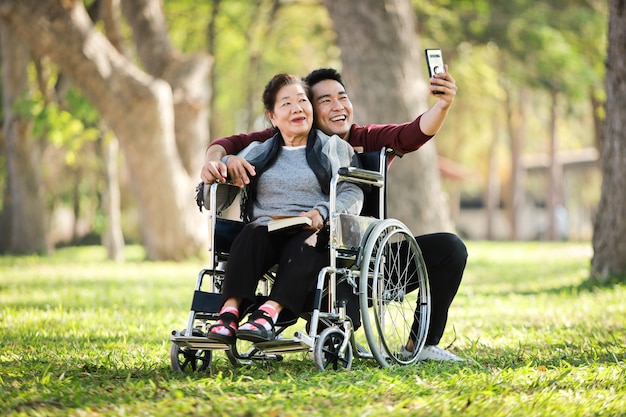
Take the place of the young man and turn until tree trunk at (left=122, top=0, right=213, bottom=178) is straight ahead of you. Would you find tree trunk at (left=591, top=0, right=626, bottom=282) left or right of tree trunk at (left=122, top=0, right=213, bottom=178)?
right

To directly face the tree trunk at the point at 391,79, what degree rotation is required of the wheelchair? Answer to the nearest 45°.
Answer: approximately 135° to its right

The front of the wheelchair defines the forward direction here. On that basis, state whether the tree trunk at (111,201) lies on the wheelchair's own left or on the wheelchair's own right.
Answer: on the wheelchair's own right

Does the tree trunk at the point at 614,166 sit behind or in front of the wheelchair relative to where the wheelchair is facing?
behind

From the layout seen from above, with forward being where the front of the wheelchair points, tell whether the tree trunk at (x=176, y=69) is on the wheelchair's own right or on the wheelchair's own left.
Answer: on the wheelchair's own right

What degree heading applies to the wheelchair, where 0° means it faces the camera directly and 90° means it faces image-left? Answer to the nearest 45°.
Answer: approximately 45°

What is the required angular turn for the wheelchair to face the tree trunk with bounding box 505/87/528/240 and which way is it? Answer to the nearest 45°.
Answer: approximately 135° to its right

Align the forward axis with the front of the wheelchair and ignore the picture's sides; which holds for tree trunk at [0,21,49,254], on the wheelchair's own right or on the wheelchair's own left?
on the wheelchair's own right

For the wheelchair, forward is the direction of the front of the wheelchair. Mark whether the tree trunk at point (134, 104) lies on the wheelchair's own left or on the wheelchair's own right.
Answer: on the wheelchair's own right

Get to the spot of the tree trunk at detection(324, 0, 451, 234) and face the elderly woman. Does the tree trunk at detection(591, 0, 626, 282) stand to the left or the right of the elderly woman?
left
